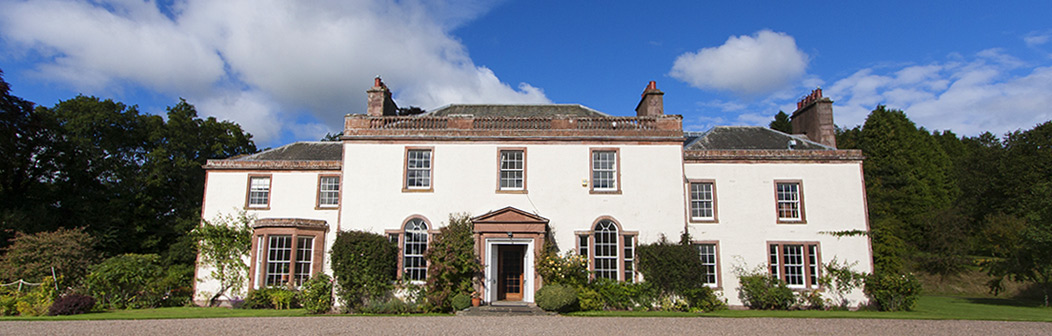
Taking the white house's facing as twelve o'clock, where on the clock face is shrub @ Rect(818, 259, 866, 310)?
The shrub is roughly at 9 o'clock from the white house.

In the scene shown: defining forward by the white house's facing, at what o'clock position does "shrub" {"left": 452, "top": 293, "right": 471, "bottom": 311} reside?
The shrub is roughly at 2 o'clock from the white house.

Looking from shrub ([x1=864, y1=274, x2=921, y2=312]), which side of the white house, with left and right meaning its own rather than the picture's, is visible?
left

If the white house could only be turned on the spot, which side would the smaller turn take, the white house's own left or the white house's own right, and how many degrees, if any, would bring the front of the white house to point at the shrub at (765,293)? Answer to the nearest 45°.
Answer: approximately 90° to the white house's own left

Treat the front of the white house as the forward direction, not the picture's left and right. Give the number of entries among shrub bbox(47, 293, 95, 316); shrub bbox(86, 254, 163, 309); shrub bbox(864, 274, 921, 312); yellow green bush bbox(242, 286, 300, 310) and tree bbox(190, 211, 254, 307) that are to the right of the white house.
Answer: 4

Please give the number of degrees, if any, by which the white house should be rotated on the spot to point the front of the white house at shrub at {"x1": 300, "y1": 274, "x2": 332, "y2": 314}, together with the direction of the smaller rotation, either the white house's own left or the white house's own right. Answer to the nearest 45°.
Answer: approximately 90° to the white house's own right

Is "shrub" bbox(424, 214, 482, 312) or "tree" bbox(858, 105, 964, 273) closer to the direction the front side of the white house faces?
the shrub

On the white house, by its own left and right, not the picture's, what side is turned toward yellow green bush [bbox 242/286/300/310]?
right

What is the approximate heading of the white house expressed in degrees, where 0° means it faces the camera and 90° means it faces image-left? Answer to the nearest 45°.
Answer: approximately 0°
